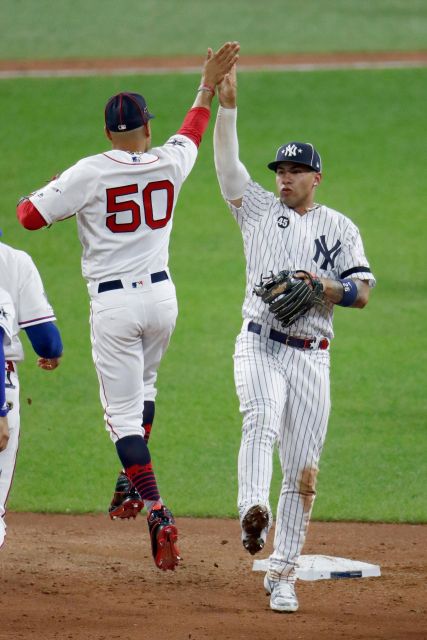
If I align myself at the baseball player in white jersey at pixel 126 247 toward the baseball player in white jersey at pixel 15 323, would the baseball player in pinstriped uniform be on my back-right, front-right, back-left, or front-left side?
back-left

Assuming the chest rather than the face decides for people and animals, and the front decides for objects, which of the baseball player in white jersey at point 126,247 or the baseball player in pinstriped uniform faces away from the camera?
the baseball player in white jersey

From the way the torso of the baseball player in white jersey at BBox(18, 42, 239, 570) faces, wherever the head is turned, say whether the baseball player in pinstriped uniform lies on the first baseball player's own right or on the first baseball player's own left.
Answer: on the first baseball player's own right

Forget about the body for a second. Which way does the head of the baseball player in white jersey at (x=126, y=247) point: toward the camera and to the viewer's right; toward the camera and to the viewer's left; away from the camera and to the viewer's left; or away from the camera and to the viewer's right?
away from the camera and to the viewer's right

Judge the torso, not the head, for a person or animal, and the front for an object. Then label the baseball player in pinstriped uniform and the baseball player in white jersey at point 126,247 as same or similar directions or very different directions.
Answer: very different directions

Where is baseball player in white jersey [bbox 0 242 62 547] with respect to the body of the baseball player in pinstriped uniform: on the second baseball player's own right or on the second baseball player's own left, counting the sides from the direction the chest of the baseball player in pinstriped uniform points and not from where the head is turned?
on the second baseball player's own right

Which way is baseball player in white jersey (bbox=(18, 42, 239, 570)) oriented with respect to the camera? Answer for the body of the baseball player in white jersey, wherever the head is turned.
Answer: away from the camera
